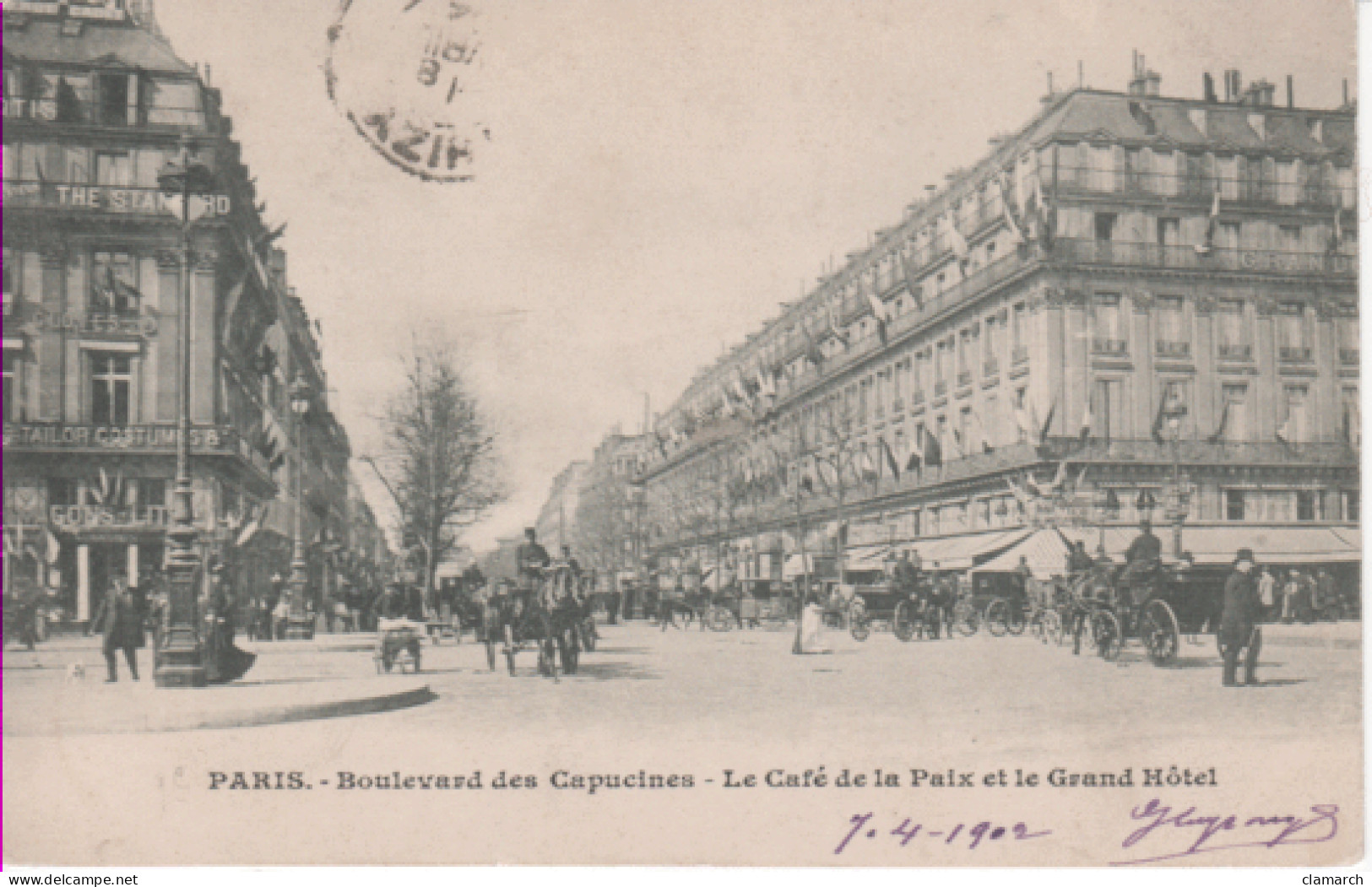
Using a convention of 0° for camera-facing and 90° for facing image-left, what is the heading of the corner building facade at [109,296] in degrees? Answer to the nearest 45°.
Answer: approximately 0°

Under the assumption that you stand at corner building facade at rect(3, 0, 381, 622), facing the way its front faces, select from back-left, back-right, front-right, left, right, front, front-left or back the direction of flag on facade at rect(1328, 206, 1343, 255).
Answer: front-left
